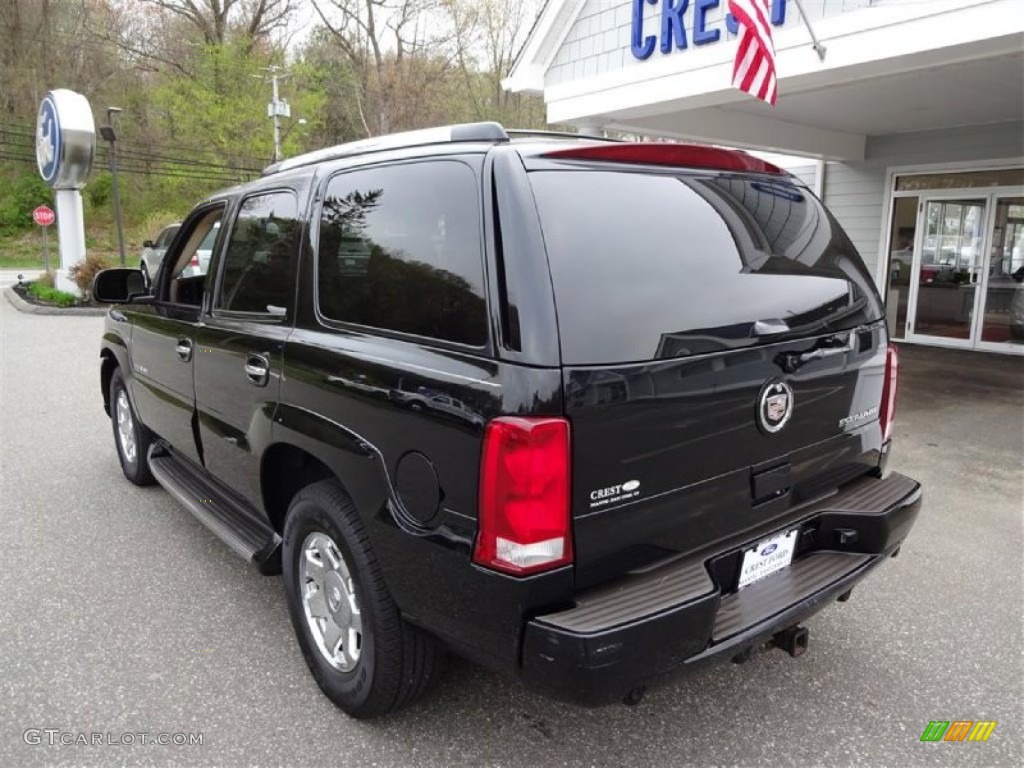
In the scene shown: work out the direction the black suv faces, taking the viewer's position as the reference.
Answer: facing away from the viewer and to the left of the viewer

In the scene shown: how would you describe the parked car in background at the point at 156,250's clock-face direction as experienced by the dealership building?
The parked car in background is roughly at 2 o'clock from the dealership building.

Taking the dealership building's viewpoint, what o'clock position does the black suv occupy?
The black suv is roughly at 11 o'clock from the dealership building.

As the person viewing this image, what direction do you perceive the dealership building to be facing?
facing the viewer and to the left of the viewer

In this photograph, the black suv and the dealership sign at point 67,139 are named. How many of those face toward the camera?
0

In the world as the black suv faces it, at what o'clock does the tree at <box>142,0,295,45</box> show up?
The tree is roughly at 1 o'clock from the black suv.

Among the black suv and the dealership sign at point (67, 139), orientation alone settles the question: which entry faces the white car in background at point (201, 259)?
the black suv

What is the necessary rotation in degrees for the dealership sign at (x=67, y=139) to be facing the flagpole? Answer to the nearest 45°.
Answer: approximately 90° to its left

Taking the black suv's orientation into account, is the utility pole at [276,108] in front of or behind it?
in front

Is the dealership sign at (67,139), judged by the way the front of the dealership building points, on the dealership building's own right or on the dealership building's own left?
on the dealership building's own right

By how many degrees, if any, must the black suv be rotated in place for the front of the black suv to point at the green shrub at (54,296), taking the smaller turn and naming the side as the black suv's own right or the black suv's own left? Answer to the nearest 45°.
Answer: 0° — it already faces it

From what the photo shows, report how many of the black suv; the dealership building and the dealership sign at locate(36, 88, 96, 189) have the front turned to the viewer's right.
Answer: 0

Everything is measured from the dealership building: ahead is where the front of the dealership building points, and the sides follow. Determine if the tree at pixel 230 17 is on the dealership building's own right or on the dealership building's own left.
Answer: on the dealership building's own right

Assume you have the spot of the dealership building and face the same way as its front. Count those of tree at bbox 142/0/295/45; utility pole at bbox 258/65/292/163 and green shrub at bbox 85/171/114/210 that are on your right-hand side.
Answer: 3

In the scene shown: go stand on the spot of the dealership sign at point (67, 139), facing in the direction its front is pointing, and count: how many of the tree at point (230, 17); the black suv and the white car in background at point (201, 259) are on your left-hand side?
2
